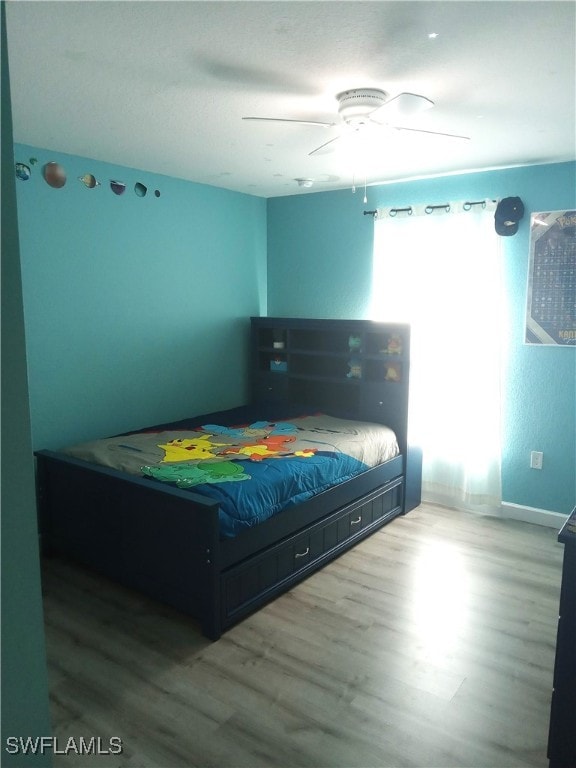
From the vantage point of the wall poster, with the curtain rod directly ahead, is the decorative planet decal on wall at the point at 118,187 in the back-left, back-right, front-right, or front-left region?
front-left

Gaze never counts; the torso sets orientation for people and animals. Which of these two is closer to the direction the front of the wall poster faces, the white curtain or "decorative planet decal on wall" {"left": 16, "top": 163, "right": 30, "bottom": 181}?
the decorative planet decal on wall

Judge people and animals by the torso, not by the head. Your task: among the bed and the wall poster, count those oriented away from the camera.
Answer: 0

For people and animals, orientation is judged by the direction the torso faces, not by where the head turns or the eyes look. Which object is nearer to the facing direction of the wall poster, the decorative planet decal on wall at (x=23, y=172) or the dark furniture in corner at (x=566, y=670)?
the dark furniture in corner

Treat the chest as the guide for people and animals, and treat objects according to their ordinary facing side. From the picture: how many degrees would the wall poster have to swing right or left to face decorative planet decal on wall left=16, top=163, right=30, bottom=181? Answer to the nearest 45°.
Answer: approximately 45° to its right

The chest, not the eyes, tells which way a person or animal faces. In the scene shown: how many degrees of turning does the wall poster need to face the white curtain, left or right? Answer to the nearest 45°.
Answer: approximately 90° to its right

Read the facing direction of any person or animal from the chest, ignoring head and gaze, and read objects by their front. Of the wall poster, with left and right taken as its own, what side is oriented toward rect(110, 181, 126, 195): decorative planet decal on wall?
right

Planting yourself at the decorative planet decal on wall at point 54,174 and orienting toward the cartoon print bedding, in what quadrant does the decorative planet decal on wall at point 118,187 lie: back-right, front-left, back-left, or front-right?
front-left

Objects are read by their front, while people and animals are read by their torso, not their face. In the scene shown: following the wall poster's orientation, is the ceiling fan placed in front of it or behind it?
in front

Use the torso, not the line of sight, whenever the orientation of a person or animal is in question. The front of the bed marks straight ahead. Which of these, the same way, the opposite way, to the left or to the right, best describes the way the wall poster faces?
the same way

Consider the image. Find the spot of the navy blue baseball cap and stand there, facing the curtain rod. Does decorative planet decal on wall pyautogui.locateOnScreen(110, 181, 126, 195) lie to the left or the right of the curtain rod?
left

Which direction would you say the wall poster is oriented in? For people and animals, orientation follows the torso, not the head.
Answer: toward the camera

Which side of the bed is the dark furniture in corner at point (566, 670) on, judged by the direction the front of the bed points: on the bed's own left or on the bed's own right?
on the bed's own left

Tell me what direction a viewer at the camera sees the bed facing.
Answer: facing the viewer and to the left of the viewer

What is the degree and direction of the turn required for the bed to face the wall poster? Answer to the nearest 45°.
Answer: approximately 135° to its left
